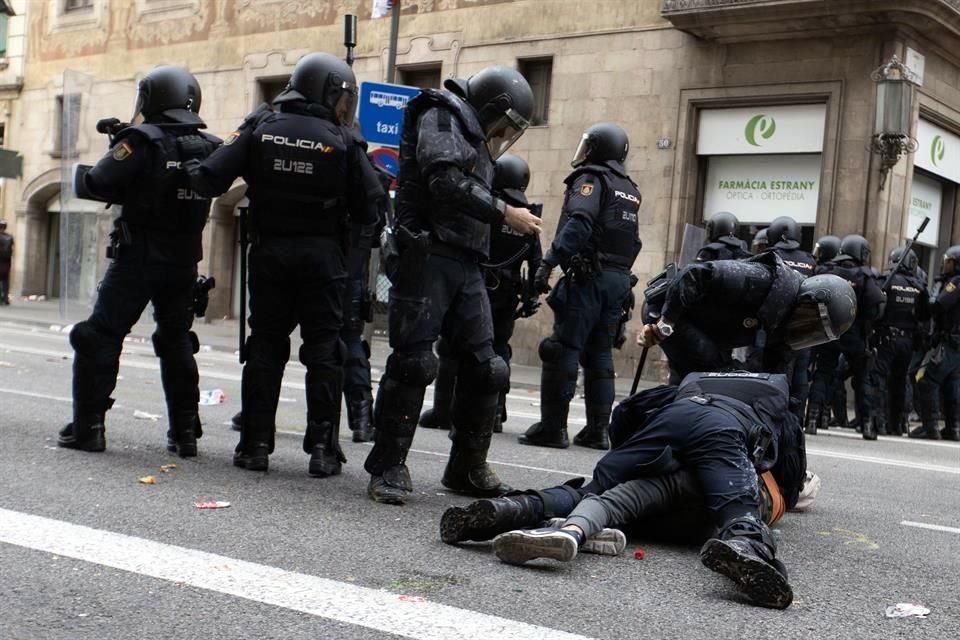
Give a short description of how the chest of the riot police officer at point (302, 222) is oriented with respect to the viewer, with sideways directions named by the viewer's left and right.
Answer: facing away from the viewer

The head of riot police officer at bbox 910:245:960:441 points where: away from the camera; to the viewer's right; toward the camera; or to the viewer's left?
to the viewer's left

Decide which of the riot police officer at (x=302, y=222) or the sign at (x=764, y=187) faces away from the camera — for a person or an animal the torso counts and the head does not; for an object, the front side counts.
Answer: the riot police officer

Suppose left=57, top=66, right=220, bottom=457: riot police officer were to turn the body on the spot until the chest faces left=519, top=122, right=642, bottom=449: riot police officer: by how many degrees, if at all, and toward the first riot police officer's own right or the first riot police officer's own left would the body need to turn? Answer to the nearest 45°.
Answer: approximately 135° to the first riot police officer's own right

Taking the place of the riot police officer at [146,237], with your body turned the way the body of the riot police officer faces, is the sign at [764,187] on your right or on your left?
on your right

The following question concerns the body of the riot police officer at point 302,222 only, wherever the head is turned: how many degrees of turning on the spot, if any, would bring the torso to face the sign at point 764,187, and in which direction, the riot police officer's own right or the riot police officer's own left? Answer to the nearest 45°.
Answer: approximately 45° to the riot police officer's own right

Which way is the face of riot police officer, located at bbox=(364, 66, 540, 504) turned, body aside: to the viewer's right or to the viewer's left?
to the viewer's right
